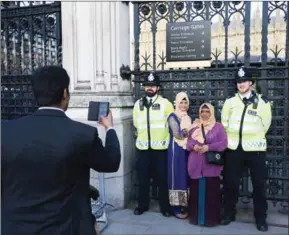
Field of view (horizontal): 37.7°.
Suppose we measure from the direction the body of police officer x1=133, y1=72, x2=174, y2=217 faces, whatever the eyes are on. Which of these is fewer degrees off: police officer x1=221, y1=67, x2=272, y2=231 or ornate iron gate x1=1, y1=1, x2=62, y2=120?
the police officer

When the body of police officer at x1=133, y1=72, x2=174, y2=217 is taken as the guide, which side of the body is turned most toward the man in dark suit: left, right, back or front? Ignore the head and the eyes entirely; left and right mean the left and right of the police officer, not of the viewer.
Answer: front

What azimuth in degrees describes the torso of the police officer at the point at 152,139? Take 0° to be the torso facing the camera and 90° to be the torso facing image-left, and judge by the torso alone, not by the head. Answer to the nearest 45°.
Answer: approximately 0°

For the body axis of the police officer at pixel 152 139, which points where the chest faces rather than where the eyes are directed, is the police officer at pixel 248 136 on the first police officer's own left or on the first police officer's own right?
on the first police officer's own left

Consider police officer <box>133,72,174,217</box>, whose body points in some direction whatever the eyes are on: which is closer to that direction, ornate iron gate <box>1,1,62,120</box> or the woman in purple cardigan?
the woman in purple cardigan

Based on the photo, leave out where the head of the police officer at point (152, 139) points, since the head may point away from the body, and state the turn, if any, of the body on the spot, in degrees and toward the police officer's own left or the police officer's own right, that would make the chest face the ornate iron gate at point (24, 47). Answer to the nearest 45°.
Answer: approximately 135° to the police officer's own right

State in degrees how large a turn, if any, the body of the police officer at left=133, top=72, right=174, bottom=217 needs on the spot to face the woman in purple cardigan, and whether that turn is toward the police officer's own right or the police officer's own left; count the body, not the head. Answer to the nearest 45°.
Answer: approximately 45° to the police officer's own left

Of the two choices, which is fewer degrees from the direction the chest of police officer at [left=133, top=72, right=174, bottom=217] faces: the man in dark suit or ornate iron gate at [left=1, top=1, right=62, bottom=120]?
the man in dark suit
